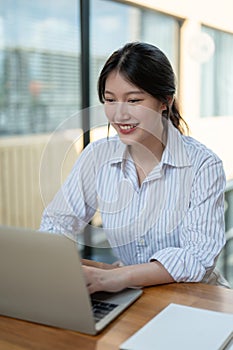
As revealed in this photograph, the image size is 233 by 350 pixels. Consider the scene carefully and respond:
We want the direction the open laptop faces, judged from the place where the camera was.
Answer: facing away from the viewer and to the right of the viewer

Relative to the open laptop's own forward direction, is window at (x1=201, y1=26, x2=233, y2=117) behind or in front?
in front

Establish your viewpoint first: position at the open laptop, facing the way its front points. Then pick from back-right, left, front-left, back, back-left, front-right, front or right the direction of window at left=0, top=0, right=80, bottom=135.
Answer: front-left

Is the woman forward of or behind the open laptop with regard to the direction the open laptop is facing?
forward

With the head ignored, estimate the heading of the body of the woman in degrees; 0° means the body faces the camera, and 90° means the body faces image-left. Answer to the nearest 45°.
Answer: approximately 45°

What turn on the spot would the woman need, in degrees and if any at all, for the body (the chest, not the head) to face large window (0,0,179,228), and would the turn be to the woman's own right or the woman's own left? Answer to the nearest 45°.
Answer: approximately 135° to the woman's own right

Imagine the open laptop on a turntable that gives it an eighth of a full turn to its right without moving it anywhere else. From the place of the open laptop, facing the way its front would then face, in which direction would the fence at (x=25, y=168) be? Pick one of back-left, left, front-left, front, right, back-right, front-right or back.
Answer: left

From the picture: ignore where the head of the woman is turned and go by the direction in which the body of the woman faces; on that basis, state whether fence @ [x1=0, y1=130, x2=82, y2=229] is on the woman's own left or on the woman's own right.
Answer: on the woman's own right

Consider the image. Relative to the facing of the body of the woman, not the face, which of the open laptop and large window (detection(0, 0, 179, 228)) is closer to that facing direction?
the open laptop

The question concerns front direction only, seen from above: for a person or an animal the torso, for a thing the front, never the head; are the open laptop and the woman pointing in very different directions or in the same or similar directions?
very different directions
